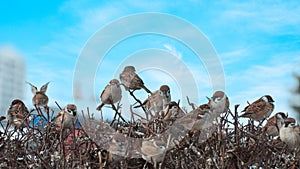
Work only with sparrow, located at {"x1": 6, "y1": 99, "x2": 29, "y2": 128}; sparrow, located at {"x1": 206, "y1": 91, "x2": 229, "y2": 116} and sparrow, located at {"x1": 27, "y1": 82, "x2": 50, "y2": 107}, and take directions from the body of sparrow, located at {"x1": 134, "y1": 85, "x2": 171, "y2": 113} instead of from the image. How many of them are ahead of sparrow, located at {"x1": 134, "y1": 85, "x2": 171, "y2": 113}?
1

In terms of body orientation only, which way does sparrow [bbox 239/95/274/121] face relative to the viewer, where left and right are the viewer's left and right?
facing to the right of the viewer

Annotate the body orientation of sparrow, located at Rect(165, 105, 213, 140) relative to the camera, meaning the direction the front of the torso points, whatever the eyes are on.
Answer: to the viewer's right

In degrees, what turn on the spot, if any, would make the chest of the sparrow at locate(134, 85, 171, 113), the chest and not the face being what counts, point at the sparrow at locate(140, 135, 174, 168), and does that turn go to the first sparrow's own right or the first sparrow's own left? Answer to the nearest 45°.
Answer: approximately 45° to the first sparrow's own right

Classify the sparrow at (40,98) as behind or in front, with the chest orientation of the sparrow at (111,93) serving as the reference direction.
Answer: behind

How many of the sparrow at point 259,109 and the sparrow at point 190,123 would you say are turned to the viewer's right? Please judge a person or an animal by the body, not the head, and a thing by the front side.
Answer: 2
